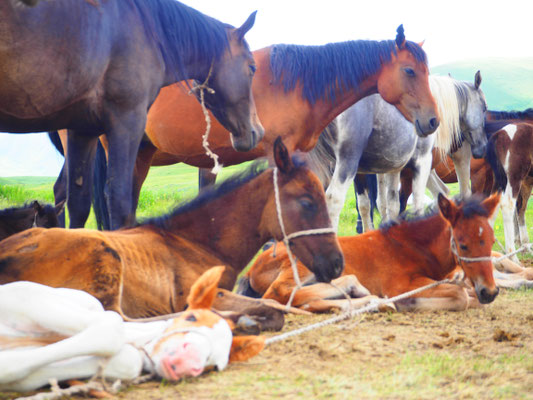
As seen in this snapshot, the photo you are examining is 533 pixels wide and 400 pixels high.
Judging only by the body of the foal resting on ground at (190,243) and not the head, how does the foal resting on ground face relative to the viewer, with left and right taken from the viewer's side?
facing to the right of the viewer

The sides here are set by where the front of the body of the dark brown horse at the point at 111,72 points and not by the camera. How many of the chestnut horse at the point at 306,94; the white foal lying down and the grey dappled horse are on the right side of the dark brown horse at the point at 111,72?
1

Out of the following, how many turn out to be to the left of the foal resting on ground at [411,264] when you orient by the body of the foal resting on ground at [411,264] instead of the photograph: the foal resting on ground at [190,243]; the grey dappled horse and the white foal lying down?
1

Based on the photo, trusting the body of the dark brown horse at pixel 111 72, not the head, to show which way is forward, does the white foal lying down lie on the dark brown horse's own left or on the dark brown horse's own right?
on the dark brown horse's own right

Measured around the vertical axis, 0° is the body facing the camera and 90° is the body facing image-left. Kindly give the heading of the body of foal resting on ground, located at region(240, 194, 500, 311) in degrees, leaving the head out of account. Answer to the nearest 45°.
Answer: approximately 270°

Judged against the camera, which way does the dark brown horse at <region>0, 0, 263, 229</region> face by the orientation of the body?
to the viewer's right

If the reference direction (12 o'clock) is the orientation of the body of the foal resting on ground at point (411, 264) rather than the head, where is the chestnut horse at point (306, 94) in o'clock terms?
The chestnut horse is roughly at 8 o'clock from the foal resting on ground.

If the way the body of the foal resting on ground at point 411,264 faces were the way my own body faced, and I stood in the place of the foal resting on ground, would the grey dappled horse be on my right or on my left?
on my left

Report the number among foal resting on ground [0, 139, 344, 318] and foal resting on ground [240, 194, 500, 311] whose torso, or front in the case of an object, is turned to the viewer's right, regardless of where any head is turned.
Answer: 2

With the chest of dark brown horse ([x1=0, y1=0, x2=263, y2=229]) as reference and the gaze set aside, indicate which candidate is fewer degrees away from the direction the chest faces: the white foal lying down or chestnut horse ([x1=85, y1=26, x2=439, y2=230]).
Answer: the chestnut horse

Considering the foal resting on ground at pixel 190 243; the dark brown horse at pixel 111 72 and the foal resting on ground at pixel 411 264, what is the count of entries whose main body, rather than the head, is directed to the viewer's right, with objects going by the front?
3
